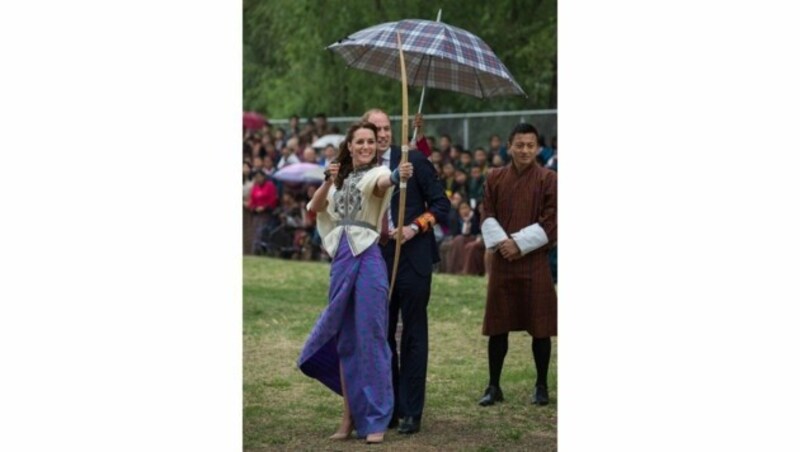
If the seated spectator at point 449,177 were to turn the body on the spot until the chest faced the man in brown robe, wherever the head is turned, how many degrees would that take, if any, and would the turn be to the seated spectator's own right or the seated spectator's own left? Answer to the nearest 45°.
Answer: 0° — they already face them

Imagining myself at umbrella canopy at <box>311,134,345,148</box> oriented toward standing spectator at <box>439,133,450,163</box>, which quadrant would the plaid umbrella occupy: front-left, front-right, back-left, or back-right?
front-right

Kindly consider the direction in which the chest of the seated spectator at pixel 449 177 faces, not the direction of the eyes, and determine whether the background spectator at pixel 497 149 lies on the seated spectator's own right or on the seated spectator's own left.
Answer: on the seated spectator's own left

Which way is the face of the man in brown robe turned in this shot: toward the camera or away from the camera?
toward the camera

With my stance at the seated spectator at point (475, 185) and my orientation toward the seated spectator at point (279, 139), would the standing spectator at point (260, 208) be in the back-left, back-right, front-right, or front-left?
front-left

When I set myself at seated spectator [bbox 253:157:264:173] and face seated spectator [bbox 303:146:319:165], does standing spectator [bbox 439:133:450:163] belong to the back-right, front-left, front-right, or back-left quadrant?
front-right

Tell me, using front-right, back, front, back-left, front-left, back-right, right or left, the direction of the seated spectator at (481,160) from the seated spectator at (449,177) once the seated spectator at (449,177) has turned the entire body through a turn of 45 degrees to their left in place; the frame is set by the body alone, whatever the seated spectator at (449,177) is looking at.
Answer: front-left

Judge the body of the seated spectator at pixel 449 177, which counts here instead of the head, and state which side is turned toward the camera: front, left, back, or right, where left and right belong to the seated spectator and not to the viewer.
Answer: front

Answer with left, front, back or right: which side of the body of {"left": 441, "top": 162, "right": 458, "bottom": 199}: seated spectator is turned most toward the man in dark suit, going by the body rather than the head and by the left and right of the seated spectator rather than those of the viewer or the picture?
front
